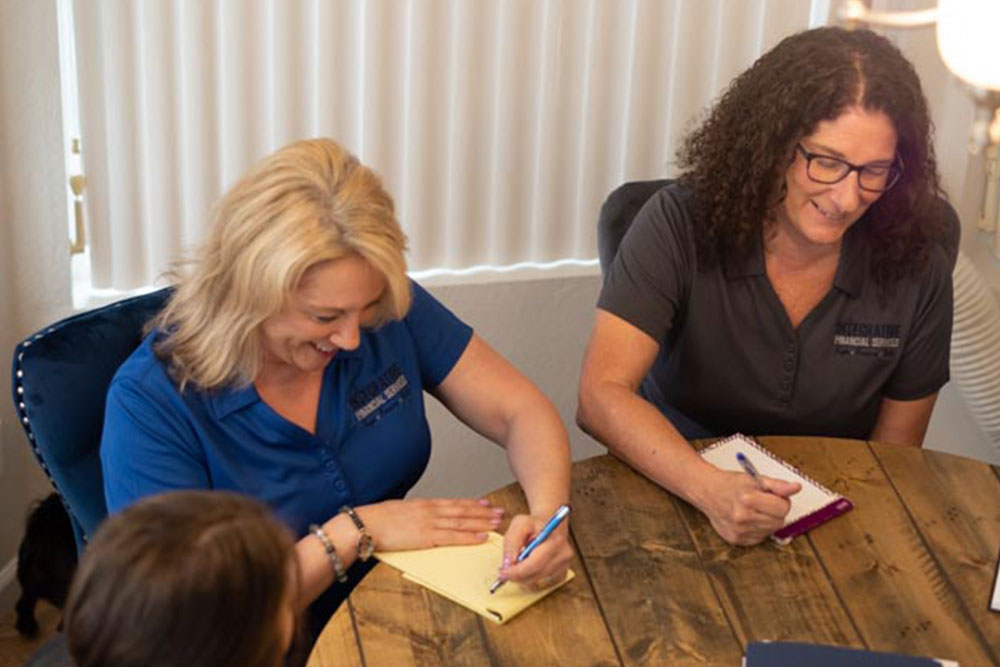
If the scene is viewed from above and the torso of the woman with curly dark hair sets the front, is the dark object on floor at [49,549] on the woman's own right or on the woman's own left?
on the woman's own right

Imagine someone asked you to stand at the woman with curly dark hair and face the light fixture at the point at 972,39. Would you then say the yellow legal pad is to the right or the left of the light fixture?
right

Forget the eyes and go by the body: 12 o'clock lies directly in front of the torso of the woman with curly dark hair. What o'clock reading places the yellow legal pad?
The yellow legal pad is roughly at 1 o'clock from the woman with curly dark hair.

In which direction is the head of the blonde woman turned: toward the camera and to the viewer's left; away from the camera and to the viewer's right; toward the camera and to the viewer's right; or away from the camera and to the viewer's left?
toward the camera and to the viewer's right

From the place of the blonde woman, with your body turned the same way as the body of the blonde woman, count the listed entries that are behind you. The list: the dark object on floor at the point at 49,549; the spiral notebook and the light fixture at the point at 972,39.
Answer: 1

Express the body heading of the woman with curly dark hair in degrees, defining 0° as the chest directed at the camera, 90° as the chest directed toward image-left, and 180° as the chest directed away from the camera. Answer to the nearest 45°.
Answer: approximately 0°

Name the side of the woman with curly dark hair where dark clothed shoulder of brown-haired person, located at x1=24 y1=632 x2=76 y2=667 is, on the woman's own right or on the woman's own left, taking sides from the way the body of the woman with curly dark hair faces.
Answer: on the woman's own right
